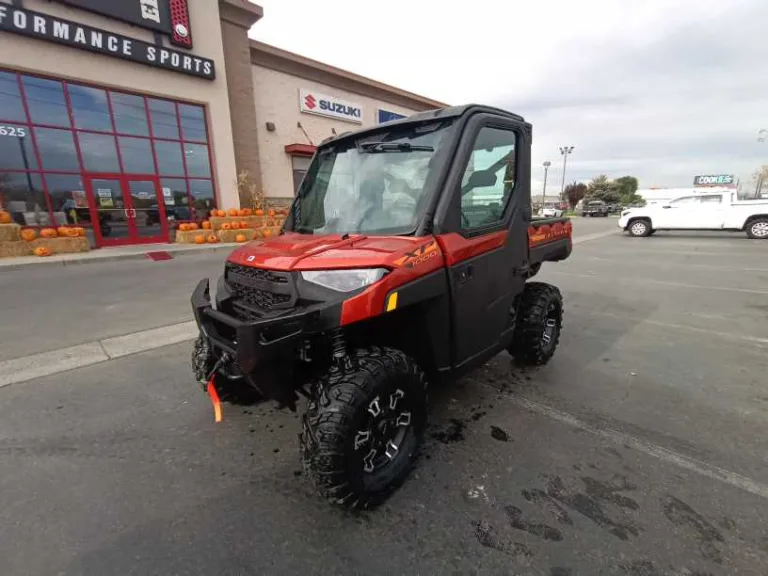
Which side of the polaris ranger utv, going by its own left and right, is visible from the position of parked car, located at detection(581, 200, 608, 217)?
back

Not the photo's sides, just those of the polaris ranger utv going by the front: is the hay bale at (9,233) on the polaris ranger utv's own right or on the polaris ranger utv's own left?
on the polaris ranger utv's own right

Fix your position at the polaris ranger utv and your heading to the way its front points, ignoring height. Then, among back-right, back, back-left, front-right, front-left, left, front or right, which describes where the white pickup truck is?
back

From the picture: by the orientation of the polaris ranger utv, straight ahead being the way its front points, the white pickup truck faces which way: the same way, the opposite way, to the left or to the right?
to the right

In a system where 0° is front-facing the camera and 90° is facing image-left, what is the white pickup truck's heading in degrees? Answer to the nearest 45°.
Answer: approximately 90°

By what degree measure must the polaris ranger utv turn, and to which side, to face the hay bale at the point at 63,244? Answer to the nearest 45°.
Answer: approximately 90° to its right

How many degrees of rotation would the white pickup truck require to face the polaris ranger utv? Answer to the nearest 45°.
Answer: approximately 90° to its left

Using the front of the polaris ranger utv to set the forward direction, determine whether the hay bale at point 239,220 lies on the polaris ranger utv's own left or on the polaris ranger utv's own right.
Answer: on the polaris ranger utv's own right

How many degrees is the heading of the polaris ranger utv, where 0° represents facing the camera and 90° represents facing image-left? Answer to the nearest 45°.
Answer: approximately 45°

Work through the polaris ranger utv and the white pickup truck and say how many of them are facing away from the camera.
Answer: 0
